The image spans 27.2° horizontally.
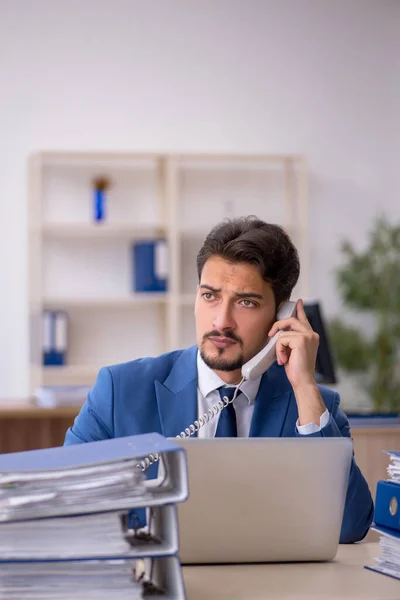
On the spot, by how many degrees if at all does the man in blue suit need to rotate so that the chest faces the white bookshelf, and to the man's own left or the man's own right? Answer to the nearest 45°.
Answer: approximately 180°

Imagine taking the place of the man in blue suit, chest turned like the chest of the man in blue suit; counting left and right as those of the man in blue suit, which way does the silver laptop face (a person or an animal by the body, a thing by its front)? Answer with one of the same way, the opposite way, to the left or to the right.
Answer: the opposite way

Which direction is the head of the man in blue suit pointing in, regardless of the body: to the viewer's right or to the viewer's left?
to the viewer's left

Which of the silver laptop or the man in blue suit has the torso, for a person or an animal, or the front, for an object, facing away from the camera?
the silver laptop

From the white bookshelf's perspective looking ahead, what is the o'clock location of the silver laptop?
The silver laptop is roughly at 12 o'clock from the white bookshelf.

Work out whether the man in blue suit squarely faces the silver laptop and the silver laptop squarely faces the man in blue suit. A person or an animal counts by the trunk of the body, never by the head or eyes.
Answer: yes

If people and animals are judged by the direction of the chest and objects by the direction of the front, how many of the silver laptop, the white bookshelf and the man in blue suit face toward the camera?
2

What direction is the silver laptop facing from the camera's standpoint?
away from the camera

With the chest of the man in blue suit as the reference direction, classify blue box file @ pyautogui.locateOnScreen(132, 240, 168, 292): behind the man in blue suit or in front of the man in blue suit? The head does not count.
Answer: behind

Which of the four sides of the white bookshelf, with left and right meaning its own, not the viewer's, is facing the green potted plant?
left

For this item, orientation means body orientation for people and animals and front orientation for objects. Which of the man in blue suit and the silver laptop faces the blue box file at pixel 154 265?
the silver laptop

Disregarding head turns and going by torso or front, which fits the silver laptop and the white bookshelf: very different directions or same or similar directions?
very different directions
